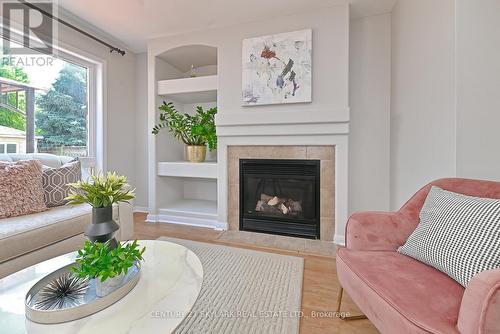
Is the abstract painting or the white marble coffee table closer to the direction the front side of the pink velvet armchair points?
the white marble coffee table

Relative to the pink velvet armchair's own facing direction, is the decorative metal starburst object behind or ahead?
ahead

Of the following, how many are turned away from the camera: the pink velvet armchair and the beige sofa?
0

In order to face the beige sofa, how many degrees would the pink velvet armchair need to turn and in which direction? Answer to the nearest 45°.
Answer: approximately 45° to its right

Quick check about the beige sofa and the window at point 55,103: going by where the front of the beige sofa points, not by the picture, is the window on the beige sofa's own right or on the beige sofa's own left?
on the beige sofa's own left

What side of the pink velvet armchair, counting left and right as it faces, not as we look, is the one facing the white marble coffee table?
front

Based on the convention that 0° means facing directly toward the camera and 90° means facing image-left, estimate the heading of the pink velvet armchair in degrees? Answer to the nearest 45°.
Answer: approximately 45°

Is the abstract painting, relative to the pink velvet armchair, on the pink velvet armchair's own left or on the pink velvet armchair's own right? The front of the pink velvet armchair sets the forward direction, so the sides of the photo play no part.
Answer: on the pink velvet armchair's own right

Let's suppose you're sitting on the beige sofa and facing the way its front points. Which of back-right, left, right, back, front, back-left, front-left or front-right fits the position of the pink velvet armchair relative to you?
front

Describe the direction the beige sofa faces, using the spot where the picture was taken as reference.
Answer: facing the viewer and to the right of the viewer

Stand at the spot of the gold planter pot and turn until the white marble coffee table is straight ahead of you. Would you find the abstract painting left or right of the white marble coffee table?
left

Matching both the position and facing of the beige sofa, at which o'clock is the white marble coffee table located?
The white marble coffee table is roughly at 1 o'clock from the beige sofa.

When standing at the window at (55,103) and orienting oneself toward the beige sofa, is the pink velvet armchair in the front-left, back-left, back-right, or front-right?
front-left
